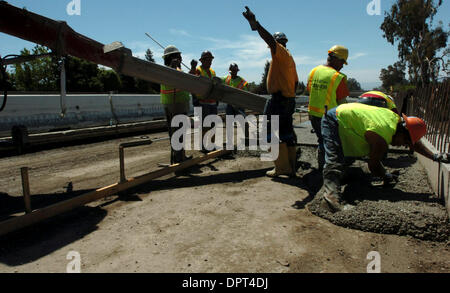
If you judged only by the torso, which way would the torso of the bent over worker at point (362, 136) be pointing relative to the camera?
to the viewer's right

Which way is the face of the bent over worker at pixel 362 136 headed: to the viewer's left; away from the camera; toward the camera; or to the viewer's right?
to the viewer's right

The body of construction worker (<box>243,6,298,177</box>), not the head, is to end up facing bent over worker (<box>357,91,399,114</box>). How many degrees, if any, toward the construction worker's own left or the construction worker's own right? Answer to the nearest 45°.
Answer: approximately 180°

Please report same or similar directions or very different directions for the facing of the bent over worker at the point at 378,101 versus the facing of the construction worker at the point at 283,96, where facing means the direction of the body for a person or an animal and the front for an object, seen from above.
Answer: very different directions

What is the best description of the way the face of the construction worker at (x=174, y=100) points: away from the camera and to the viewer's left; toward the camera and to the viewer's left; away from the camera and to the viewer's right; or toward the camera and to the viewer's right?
toward the camera and to the viewer's right

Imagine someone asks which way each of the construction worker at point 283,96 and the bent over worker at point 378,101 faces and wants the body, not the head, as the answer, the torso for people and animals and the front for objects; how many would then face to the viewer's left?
1

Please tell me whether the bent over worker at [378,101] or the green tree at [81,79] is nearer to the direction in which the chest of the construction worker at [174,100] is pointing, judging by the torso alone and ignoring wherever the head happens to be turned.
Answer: the bent over worker
